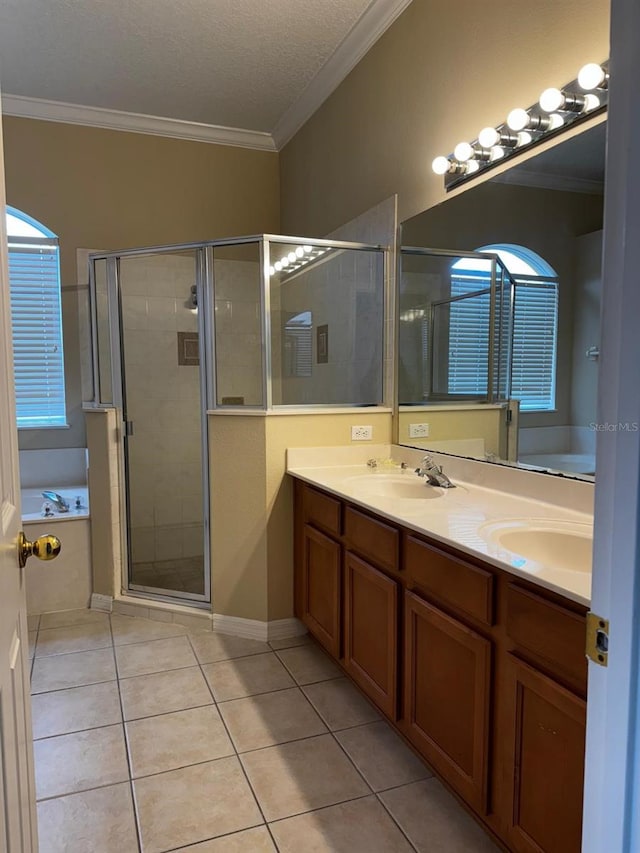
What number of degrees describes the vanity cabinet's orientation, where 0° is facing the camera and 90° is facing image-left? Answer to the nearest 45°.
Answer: approximately 45°

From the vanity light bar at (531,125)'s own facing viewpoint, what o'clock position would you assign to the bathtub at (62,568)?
The bathtub is roughly at 2 o'clock from the vanity light bar.

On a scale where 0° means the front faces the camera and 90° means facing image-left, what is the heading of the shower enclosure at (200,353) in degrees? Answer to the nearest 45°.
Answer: approximately 45°

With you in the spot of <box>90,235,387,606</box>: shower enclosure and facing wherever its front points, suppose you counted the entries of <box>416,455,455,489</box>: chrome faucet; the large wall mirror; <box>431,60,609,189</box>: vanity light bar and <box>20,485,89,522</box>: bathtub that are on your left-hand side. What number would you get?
3
